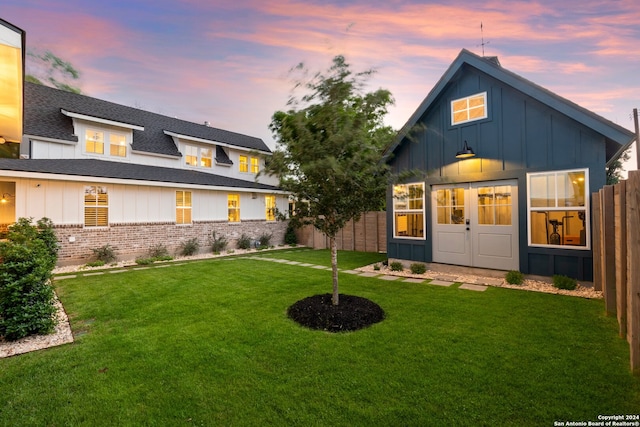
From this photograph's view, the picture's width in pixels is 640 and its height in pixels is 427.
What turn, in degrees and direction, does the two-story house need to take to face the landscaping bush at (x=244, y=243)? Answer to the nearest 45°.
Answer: approximately 45° to its left

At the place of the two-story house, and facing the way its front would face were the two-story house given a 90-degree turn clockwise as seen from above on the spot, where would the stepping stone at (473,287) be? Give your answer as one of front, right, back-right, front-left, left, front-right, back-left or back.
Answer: left

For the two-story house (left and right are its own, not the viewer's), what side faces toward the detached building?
front

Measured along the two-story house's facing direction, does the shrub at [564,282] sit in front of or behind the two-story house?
in front

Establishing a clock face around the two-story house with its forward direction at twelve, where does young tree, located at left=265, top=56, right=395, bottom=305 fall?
The young tree is roughly at 1 o'clock from the two-story house.

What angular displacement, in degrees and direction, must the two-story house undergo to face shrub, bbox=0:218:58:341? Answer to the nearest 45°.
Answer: approximately 45° to its right

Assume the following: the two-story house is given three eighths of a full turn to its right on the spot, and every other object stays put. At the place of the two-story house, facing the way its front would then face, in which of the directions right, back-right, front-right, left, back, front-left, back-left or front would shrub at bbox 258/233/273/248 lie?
back

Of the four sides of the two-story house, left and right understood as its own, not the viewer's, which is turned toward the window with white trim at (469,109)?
front

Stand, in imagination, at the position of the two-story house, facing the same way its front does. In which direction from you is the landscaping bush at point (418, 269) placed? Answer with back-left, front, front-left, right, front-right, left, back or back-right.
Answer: front

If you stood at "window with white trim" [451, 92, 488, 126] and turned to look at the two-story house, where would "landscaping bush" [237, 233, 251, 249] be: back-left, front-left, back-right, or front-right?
front-right

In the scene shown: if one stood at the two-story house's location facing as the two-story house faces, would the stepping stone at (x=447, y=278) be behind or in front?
in front

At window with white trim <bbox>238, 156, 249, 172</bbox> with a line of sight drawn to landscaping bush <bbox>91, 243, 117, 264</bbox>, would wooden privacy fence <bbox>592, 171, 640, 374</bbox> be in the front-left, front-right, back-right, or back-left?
front-left

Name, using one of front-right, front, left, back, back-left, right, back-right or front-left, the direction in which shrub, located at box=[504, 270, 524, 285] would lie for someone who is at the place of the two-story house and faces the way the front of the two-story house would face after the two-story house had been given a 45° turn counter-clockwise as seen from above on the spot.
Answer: front-right

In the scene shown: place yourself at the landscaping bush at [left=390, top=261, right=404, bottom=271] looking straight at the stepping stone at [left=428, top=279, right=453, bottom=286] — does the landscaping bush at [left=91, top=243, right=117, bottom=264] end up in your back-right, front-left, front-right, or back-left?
back-right

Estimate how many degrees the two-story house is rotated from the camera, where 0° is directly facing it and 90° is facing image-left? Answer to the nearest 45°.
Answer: approximately 315°

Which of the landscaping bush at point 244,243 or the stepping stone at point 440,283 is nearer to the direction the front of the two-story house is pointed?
the stepping stone
